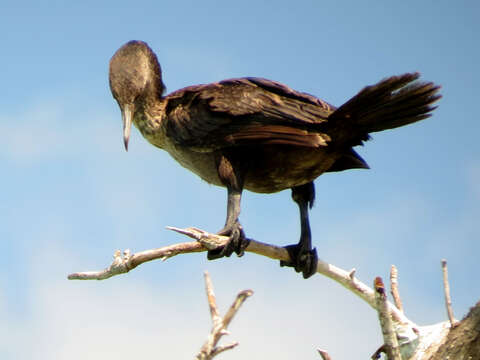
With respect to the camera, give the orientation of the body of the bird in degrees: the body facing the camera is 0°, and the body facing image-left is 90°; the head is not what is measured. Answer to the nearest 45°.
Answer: approximately 90°

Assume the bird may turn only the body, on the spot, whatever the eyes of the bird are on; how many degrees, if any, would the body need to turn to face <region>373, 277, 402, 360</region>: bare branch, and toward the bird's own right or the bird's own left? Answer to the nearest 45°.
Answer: approximately 180°
